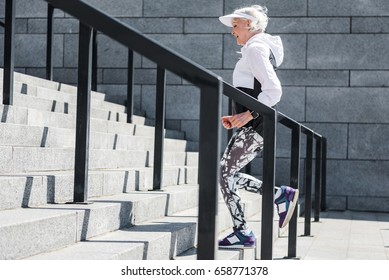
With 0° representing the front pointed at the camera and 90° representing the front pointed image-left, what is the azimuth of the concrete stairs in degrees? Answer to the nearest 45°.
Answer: approximately 315°

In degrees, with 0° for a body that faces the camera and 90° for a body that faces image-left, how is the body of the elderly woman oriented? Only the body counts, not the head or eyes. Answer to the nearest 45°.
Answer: approximately 90°

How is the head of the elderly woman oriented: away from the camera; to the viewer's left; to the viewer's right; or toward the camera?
to the viewer's left
